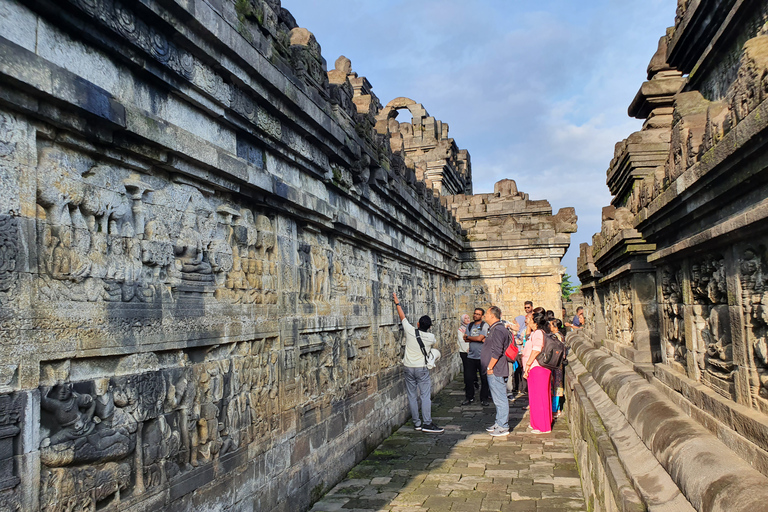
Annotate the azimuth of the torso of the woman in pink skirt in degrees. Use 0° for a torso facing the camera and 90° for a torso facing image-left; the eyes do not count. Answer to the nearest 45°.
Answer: approximately 90°

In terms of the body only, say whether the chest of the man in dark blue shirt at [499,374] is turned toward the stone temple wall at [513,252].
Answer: no

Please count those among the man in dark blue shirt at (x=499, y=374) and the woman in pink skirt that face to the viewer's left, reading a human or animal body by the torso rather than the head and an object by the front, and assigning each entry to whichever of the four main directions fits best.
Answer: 2

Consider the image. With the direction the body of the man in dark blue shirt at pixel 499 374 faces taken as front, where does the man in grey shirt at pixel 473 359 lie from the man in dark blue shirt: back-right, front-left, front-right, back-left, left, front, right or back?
right

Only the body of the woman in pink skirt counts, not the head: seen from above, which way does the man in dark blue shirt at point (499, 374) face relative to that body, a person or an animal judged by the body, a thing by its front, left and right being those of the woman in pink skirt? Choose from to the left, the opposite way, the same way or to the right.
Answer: the same way

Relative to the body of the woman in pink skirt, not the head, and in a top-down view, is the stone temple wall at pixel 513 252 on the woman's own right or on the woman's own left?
on the woman's own right

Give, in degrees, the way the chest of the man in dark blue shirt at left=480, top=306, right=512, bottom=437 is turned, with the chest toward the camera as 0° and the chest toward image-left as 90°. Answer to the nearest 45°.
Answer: approximately 90°

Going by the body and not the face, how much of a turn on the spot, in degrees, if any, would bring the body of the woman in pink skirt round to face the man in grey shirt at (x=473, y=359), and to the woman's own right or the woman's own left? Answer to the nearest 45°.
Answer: approximately 45° to the woman's own right

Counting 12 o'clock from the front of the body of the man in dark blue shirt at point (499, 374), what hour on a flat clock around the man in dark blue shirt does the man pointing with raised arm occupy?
The man pointing with raised arm is roughly at 12 o'clock from the man in dark blue shirt.

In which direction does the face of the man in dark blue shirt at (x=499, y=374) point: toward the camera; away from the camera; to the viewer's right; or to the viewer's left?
to the viewer's left
